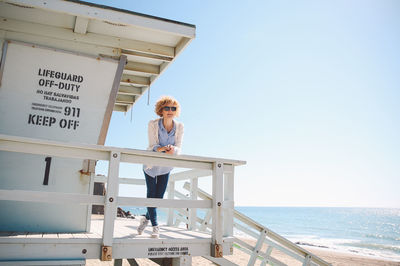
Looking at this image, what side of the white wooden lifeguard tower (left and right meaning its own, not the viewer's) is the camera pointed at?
right
